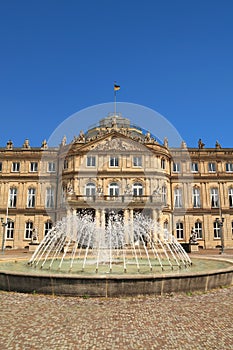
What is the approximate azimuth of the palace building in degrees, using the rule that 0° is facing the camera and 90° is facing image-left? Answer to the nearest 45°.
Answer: approximately 0°
